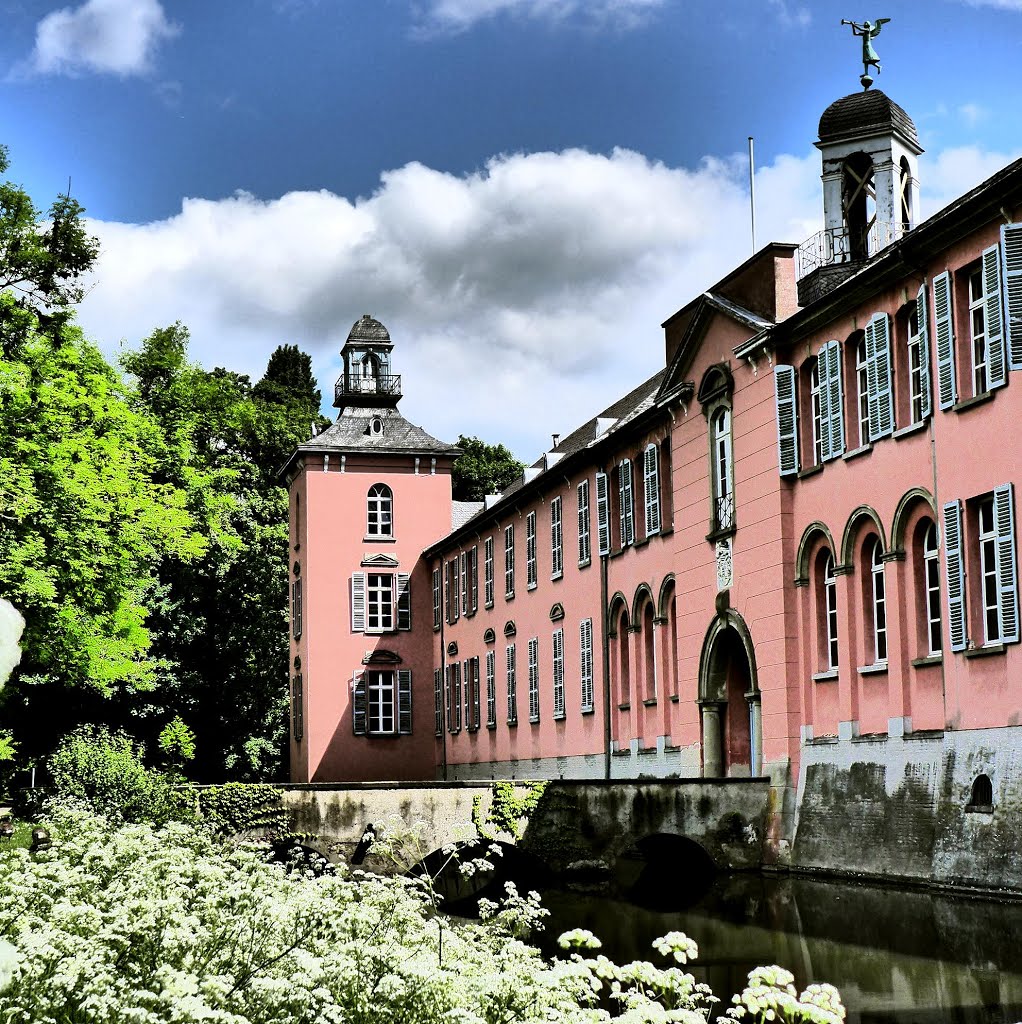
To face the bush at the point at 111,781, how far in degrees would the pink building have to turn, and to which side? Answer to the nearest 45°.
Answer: approximately 45° to its right

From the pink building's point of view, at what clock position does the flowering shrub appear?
The flowering shrub is roughly at 11 o'clock from the pink building.
